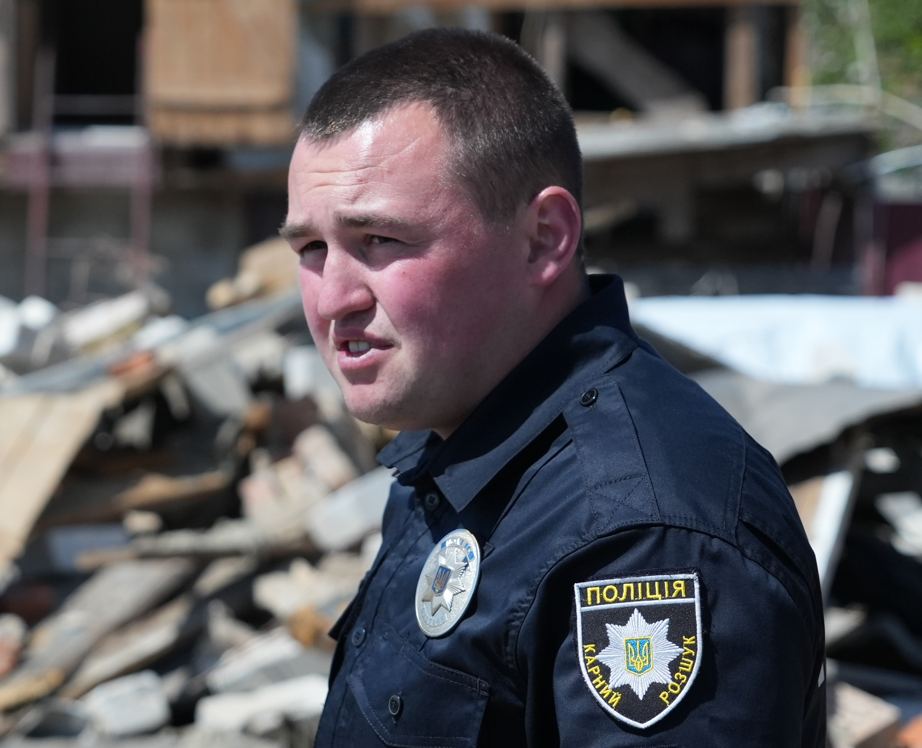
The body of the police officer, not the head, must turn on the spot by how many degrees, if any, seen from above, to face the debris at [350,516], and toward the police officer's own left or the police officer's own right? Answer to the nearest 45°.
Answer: approximately 135° to the police officer's own right

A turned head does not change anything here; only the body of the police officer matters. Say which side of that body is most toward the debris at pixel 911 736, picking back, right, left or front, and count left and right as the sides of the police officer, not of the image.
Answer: back

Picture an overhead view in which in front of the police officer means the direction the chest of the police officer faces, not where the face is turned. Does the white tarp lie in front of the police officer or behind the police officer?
behind

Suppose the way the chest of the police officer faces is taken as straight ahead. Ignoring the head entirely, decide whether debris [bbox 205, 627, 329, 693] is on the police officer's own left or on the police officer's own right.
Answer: on the police officer's own right

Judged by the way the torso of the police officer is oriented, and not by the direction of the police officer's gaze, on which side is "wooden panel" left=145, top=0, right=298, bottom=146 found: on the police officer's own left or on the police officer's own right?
on the police officer's own right

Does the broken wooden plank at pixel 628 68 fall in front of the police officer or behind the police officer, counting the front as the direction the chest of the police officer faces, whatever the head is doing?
behind

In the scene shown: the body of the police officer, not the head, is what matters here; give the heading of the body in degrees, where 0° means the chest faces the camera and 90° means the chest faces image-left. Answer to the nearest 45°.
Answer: approximately 45°

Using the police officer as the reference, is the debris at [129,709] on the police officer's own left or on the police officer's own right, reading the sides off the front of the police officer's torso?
on the police officer's own right

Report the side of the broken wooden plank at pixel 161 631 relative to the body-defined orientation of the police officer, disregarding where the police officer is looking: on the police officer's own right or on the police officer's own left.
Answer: on the police officer's own right

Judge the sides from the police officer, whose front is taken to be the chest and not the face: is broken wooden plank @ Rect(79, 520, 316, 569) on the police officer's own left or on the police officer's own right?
on the police officer's own right

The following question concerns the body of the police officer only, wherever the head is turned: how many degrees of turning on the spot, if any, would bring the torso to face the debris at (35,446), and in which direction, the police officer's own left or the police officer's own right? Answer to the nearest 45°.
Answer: approximately 90° to the police officer's own right
